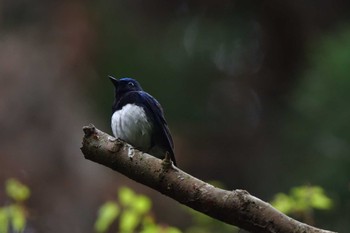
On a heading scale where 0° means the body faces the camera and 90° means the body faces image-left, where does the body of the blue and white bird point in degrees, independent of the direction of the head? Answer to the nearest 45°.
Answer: approximately 45°
